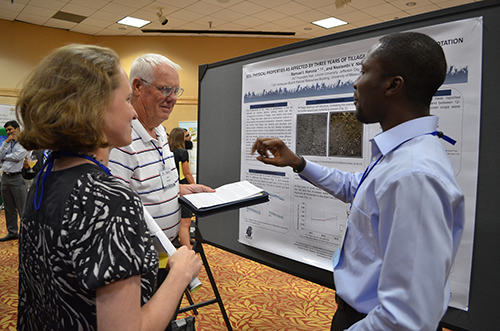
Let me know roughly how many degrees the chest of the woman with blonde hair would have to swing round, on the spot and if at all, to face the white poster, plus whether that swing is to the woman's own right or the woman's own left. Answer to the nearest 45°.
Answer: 0° — they already face it

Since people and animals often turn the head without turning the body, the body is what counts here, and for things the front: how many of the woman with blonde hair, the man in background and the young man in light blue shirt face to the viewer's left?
1

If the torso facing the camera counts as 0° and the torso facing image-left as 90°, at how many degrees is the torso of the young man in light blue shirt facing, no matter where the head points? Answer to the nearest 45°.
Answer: approximately 90°

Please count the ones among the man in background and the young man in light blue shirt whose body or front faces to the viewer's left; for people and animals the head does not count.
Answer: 1

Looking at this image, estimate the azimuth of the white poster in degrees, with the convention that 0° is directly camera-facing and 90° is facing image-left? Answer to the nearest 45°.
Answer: approximately 45°

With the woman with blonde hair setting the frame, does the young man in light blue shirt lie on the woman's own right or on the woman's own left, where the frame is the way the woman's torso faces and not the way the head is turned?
on the woman's own right

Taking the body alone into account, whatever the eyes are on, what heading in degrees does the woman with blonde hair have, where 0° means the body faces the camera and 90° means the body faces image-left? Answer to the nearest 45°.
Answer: approximately 225°

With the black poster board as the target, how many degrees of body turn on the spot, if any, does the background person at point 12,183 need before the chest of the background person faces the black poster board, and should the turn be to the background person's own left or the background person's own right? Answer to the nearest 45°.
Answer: approximately 45° to the background person's own left

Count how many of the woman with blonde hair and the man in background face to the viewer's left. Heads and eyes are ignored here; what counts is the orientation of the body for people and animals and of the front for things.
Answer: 0

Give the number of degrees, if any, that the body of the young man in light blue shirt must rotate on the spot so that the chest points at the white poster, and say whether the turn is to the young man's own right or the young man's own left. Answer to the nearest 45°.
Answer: approximately 90° to the young man's own right

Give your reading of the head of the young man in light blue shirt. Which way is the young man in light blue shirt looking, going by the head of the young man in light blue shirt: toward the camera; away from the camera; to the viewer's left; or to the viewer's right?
to the viewer's left
